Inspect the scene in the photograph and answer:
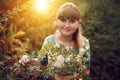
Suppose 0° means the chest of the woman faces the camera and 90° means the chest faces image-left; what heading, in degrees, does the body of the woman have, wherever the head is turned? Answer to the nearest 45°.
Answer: approximately 0°
